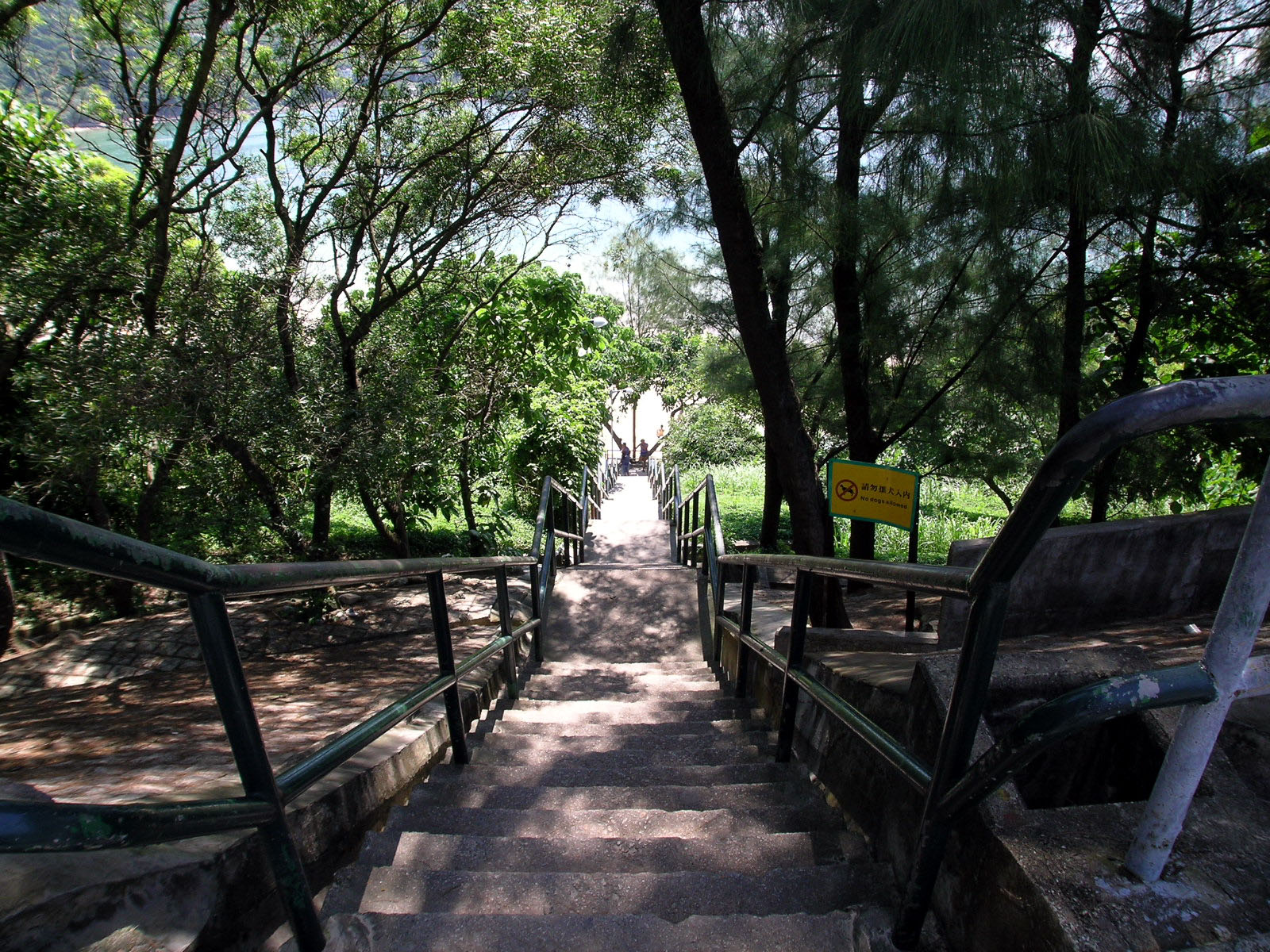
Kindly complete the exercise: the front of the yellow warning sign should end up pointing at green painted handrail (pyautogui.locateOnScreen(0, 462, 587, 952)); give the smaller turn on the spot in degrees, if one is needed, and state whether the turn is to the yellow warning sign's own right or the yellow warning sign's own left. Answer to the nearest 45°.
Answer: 0° — it already faces it

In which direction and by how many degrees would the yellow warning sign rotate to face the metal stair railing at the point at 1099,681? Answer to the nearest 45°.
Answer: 0° — it already faces it

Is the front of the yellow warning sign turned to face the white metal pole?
yes

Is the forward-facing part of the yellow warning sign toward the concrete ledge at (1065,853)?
yes

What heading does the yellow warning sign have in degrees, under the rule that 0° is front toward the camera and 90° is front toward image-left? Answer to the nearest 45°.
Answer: approximately 0°
